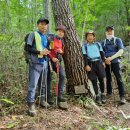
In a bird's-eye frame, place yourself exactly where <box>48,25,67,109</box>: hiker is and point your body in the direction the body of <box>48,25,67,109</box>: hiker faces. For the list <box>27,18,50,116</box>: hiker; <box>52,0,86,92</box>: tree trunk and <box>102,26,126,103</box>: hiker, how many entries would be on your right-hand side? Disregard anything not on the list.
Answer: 1

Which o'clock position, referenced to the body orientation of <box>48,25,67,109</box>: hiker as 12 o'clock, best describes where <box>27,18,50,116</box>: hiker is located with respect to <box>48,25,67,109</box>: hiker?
<box>27,18,50,116</box>: hiker is roughly at 3 o'clock from <box>48,25,67,109</box>: hiker.

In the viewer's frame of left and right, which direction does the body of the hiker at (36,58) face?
facing the viewer and to the right of the viewer

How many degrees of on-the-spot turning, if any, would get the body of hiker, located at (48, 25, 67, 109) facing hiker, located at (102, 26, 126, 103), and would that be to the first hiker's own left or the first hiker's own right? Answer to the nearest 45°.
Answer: approximately 90° to the first hiker's own left

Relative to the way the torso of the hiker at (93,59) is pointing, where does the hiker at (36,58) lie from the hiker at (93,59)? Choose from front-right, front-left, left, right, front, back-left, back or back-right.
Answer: front-right

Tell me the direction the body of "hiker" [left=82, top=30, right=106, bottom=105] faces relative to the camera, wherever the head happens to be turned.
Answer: toward the camera

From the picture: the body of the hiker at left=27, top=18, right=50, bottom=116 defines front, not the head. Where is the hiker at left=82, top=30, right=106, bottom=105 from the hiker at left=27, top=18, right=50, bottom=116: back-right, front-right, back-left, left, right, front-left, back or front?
left

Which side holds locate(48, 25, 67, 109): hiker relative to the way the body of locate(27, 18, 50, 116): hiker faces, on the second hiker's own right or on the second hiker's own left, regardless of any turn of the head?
on the second hiker's own left

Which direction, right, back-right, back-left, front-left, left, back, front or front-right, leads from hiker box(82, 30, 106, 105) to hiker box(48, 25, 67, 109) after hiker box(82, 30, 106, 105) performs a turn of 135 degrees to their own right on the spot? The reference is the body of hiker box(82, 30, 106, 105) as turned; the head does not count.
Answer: left

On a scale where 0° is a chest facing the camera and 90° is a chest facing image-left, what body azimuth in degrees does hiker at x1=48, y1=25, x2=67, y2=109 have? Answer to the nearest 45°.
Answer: approximately 315°
